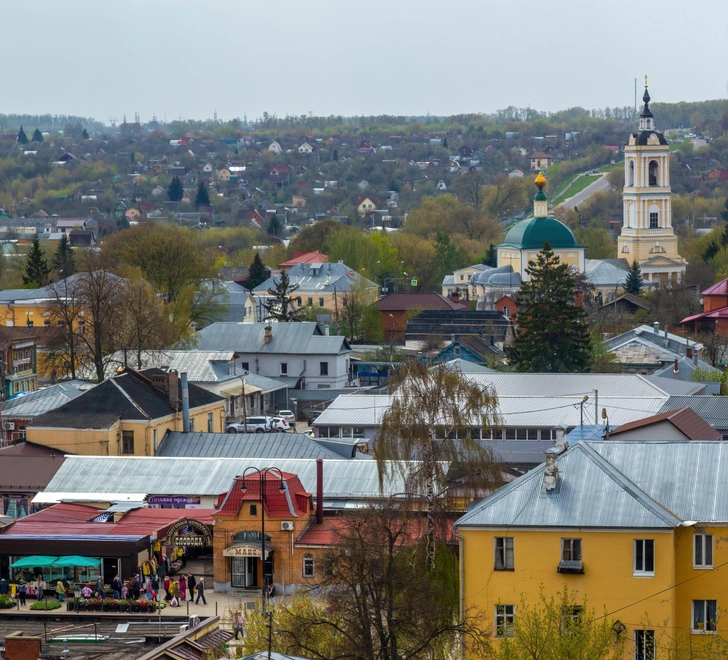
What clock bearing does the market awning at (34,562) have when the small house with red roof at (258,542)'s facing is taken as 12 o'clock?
The market awning is roughly at 3 o'clock from the small house with red roof.

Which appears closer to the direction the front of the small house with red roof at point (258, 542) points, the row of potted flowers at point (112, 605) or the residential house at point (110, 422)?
the row of potted flowers

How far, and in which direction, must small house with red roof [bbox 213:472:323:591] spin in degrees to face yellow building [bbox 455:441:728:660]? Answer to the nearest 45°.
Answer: approximately 45° to its left

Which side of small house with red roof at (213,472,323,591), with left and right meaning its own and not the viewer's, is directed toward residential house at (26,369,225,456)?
back

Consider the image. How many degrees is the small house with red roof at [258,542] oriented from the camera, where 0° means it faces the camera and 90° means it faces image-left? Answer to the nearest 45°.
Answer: approximately 0°

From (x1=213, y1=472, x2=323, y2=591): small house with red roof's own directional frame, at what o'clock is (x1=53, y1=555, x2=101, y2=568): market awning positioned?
The market awning is roughly at 3 o'clock from the small house with red roof.

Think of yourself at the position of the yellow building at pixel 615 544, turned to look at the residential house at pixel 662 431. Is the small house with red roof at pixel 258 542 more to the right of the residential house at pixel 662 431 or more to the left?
left

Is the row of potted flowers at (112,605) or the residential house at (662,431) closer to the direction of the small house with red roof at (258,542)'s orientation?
the row of potted flowers

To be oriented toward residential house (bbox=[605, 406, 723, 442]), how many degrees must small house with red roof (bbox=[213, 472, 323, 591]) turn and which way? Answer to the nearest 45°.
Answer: approximately 90° to its left

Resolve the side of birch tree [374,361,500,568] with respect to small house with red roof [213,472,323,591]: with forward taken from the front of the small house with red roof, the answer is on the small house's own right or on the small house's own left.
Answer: on the small house's own left

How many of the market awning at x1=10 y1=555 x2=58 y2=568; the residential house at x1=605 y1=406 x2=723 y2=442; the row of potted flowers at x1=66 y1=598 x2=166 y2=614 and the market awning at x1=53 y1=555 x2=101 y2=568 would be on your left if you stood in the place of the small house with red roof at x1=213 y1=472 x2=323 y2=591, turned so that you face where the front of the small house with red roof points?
1

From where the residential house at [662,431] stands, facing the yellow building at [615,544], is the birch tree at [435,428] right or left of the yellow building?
right

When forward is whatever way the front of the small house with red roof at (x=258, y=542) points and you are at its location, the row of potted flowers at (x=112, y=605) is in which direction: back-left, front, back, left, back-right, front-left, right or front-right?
front-right
